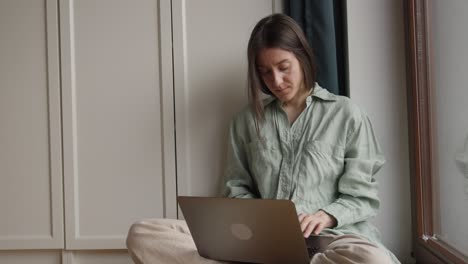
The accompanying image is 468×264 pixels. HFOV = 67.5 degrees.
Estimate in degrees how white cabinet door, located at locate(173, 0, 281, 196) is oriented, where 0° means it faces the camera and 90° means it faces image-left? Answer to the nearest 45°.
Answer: approximately 0°

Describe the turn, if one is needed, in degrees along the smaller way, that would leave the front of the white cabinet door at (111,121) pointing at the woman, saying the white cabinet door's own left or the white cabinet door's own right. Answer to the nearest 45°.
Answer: approximately 45° to the white cabinet door's own left

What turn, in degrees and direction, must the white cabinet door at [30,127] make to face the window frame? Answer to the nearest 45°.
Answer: approximately 45° to its left

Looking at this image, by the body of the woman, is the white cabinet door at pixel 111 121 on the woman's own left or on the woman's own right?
on the woman's own right

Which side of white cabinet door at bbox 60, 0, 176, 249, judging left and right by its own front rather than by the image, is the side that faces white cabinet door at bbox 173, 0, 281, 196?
left

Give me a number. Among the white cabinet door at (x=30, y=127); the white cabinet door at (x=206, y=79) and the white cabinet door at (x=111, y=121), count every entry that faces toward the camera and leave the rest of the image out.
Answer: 3

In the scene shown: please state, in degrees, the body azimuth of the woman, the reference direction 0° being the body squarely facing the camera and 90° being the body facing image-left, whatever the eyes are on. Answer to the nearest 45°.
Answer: approximately 45°

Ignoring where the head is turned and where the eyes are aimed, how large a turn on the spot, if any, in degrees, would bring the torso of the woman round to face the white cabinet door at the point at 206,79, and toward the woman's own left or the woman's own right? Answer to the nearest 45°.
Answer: approximately 90° to the woman's own right

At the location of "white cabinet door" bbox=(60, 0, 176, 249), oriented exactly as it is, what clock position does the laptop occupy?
The laptop is roughly at 11 o'clock from the white cabinet door.

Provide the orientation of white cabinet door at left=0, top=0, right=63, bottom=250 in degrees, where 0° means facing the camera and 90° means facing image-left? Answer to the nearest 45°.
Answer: approximately 0°

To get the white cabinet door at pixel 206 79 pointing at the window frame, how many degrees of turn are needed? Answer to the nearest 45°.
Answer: approximately 90° to its left
